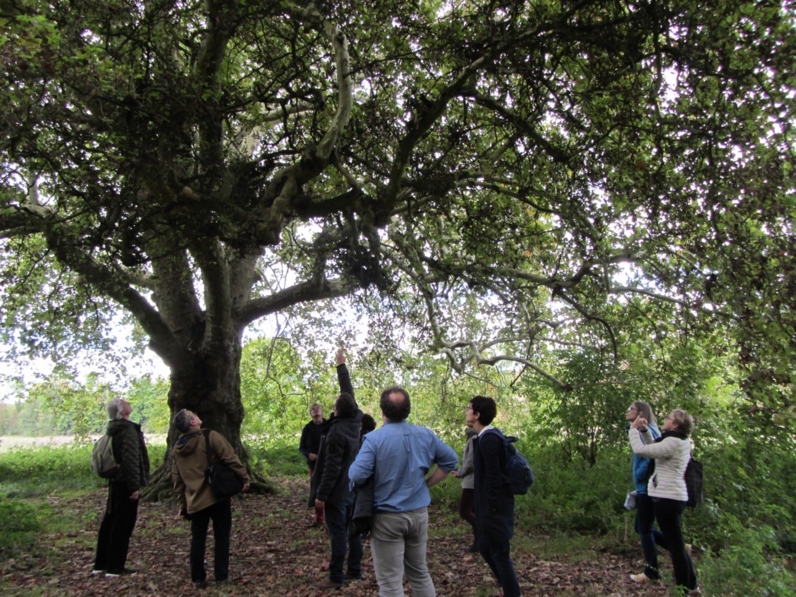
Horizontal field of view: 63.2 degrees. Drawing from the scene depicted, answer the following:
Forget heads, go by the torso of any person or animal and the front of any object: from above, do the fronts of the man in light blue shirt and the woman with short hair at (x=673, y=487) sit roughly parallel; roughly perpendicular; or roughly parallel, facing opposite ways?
roughly perpendicular

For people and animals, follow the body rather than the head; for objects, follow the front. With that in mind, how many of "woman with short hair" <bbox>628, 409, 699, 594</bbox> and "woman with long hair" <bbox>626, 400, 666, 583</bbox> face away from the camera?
0

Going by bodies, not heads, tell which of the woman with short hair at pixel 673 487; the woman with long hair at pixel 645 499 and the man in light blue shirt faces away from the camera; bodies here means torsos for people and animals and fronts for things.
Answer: the man in light blue shirt

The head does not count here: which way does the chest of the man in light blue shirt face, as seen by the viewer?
away from the camera

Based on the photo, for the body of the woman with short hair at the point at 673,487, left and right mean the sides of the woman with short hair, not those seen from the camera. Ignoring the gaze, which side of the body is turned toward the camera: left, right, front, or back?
left

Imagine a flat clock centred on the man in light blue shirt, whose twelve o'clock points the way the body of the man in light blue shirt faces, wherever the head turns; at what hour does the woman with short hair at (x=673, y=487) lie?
The woman with short hair is roughly at 2 o'clock from the man in light blue shirt.

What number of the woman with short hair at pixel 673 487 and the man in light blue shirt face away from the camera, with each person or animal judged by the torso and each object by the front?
1

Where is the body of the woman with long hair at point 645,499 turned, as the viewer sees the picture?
to the viewer's left

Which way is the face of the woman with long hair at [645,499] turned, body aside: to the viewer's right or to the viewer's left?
to the viewer's left

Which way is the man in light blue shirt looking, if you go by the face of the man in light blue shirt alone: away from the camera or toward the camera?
away from the camera

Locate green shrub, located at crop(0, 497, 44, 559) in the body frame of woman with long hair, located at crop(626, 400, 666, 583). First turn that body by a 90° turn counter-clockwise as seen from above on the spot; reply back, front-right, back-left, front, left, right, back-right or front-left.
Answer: right

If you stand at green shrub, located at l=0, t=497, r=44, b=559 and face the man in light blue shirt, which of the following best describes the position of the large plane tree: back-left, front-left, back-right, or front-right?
front-left

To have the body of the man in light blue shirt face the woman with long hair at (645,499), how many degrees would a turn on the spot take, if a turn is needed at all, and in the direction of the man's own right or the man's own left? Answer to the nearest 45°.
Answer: approximately 45° to the man's own right

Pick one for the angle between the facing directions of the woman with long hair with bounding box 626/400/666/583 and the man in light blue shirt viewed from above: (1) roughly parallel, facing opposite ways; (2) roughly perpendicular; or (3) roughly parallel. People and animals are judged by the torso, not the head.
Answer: roughly perpendicular
